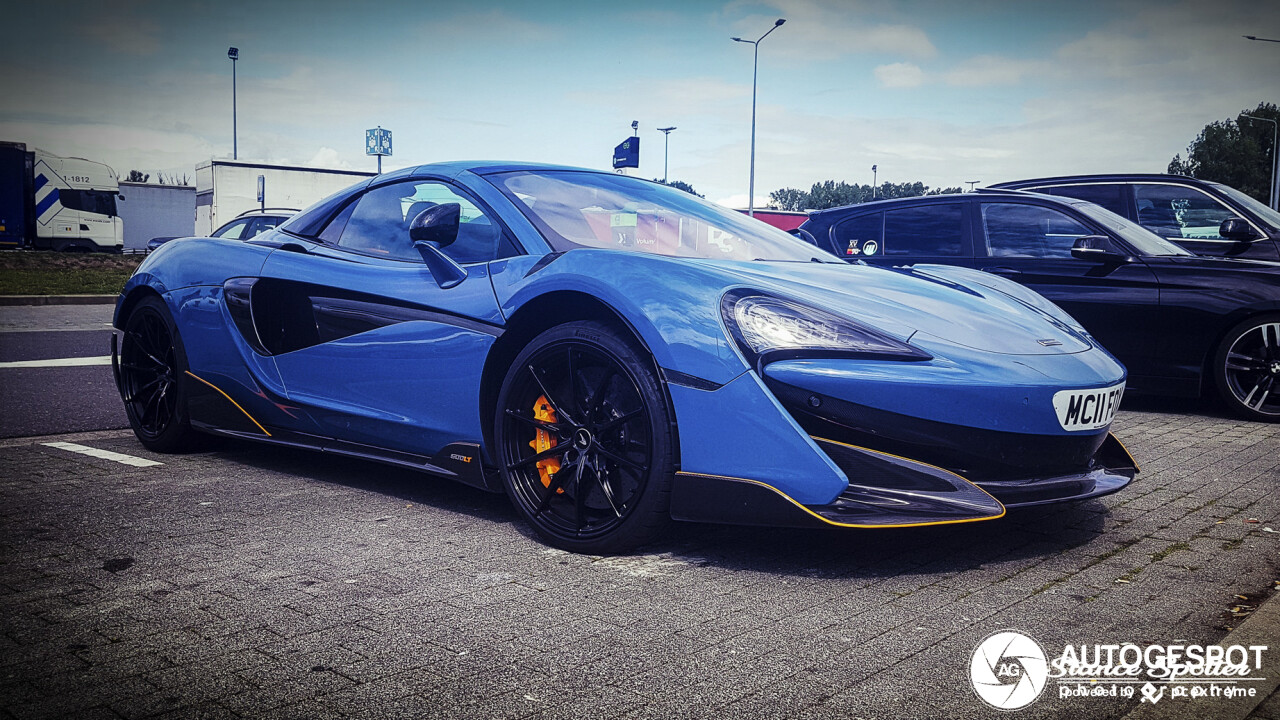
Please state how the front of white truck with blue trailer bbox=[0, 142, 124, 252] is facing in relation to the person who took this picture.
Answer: facing to the right of the viewer

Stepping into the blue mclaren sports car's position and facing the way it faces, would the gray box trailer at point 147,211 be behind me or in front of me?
behind

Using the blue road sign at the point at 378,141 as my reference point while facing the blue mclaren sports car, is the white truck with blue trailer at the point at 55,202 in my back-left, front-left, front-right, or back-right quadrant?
back-right

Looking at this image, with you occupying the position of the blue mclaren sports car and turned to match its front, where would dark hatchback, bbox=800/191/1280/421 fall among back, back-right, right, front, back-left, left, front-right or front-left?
left

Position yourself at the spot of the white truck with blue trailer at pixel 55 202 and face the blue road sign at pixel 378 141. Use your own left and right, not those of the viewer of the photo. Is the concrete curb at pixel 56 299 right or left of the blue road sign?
right

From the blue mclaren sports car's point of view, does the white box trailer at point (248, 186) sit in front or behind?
behind

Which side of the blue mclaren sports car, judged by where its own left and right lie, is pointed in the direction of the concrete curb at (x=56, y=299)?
back

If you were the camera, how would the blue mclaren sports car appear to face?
facing the viewer and to the right of the viewer
